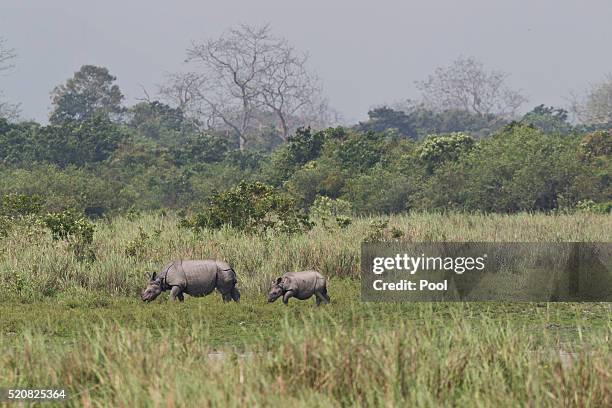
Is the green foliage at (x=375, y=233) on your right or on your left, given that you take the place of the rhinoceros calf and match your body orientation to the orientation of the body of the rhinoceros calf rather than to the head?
on your right

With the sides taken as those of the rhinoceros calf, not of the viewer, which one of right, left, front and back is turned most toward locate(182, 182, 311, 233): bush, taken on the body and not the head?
right

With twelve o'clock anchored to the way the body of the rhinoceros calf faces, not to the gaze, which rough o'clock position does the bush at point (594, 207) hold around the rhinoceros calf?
The bush is roughly at 4 o'clock from the rhinoceros calf.

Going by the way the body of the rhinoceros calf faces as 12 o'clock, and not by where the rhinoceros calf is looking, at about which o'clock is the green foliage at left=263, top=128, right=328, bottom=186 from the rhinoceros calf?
The green foliage is roughly at 3 o'clock from the rhinoceros calf.

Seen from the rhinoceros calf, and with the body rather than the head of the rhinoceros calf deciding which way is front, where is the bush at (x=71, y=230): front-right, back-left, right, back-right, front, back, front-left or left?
front-right

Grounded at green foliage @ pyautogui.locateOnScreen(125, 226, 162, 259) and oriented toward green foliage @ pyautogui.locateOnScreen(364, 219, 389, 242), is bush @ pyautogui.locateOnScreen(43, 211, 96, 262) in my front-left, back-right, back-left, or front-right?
back-left

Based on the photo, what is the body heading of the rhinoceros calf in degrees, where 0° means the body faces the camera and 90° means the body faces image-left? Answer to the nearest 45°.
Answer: approximately 90°

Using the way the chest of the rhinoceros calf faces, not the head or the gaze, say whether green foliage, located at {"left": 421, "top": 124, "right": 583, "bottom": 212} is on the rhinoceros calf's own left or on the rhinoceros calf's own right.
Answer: on the rhinoceros calf's own right

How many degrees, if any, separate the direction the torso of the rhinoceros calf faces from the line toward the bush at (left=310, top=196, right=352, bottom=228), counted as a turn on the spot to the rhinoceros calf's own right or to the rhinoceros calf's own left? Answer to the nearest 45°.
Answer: approximately 90° to the rhinoceros calf's own right

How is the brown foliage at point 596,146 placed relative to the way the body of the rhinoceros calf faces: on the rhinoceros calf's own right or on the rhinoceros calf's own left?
on the rhinoceros calf's own right

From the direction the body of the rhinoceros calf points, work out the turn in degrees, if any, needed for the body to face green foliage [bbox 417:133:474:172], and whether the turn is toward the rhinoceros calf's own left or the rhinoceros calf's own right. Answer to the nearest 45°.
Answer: approximately 90° to the rhinoceros calf's own right
